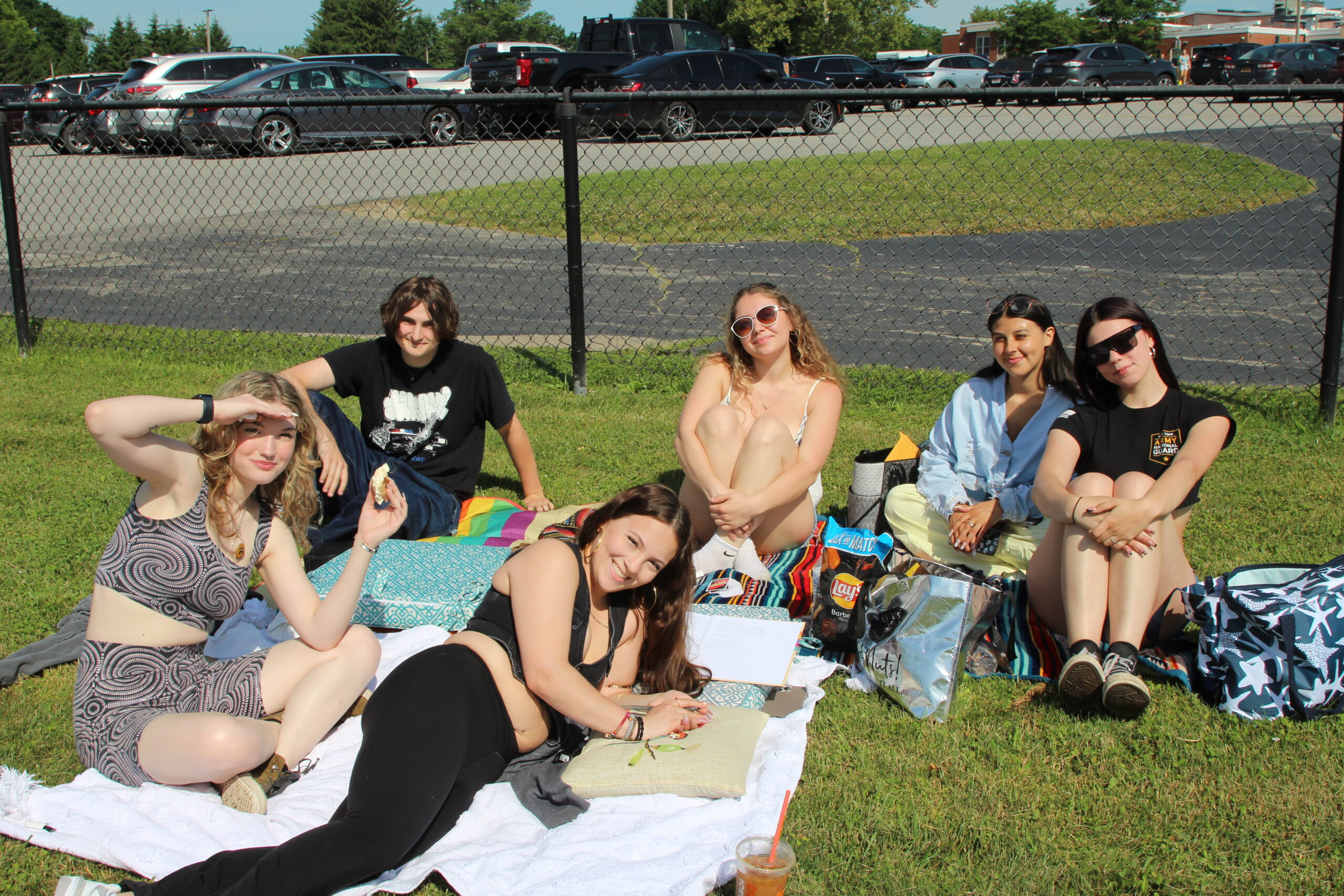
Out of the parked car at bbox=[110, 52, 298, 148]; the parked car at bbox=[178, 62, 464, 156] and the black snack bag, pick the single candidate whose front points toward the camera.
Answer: the black snack bag

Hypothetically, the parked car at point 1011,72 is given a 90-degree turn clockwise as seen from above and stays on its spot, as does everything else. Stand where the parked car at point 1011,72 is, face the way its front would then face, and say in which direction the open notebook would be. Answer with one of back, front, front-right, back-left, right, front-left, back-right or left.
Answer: front-right

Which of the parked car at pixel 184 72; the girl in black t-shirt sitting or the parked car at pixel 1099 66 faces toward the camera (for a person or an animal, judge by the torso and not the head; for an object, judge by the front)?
the girl in black t-shirt sitting

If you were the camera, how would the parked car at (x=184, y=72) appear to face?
facing away from the viewer and to the right of the viewer

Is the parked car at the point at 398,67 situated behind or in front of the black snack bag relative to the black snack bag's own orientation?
behind

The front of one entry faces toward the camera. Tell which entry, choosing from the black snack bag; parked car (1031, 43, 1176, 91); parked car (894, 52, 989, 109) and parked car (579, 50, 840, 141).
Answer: the black snack bag

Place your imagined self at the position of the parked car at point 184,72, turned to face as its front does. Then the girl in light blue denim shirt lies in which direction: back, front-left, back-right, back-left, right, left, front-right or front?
back-right

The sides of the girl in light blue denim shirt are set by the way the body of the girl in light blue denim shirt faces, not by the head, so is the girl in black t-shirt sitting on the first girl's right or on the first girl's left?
on the first girl's left

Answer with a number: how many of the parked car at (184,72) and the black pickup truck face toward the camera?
0

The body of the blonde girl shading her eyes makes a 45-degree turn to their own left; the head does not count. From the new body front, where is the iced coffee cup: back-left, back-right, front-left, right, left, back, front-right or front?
front-right

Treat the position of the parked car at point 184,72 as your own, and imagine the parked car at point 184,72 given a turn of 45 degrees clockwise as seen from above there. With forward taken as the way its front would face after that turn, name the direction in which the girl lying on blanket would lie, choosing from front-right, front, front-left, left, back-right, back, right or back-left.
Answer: right

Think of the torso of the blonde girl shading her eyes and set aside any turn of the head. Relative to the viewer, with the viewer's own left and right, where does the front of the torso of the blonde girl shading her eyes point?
facing the viewer and to the right of the viewer

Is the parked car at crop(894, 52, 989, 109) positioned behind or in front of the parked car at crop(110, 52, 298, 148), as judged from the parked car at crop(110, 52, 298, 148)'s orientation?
in front
